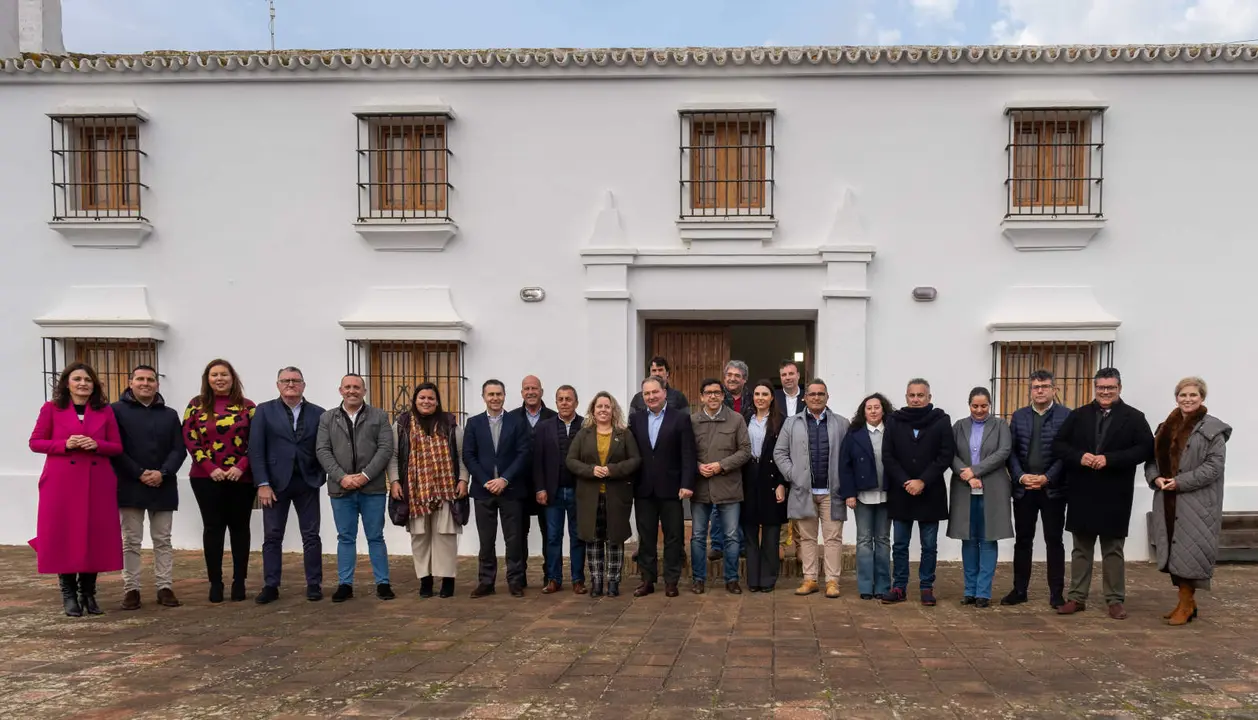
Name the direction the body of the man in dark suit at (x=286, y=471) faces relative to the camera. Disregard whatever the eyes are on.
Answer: toward the camera

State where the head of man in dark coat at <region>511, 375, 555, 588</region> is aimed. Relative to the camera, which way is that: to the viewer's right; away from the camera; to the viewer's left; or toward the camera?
toward the camera

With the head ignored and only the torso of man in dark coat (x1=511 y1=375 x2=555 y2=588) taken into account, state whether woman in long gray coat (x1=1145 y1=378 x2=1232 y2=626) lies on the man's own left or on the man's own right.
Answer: on the man's own left

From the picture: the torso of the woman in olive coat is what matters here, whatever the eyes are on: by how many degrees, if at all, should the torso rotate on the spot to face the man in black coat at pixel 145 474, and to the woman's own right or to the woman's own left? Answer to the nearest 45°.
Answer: approximately 90° to the woman's own right

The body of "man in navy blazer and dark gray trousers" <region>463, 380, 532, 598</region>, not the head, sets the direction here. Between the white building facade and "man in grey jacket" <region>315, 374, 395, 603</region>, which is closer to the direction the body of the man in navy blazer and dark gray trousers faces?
the man in grey jacket

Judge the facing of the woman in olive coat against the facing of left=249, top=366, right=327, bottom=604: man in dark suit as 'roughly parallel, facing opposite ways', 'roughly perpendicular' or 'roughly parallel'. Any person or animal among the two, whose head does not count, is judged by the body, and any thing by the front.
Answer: roughly parallel

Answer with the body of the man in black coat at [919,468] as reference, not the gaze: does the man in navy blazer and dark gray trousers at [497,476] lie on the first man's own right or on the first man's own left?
on the first man's own right

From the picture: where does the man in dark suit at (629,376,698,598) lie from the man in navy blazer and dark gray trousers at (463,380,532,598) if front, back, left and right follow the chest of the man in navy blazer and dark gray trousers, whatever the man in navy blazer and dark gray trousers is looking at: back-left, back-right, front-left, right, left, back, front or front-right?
left

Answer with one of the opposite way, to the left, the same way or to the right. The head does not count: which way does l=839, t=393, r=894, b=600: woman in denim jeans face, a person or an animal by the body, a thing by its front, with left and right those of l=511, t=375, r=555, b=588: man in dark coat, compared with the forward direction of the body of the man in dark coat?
the same way

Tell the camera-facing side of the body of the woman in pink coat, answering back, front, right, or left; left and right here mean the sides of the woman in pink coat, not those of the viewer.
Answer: front

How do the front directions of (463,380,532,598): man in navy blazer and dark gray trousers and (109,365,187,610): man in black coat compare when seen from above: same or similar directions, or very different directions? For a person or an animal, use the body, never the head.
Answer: same or similar directions

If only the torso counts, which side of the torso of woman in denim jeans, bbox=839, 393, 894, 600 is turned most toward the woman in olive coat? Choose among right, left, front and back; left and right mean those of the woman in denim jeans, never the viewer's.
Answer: right

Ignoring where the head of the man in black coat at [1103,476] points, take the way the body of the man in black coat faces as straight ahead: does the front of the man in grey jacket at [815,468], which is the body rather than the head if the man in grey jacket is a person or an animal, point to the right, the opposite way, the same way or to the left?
the same way

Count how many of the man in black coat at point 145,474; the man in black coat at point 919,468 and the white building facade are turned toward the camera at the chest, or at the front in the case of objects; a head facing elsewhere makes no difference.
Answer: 3

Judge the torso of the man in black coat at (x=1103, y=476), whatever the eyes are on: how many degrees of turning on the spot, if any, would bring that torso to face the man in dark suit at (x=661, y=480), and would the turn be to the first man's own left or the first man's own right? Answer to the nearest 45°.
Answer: approximately 90° to the first man's own right

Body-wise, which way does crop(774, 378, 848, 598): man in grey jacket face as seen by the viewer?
toward the camera
